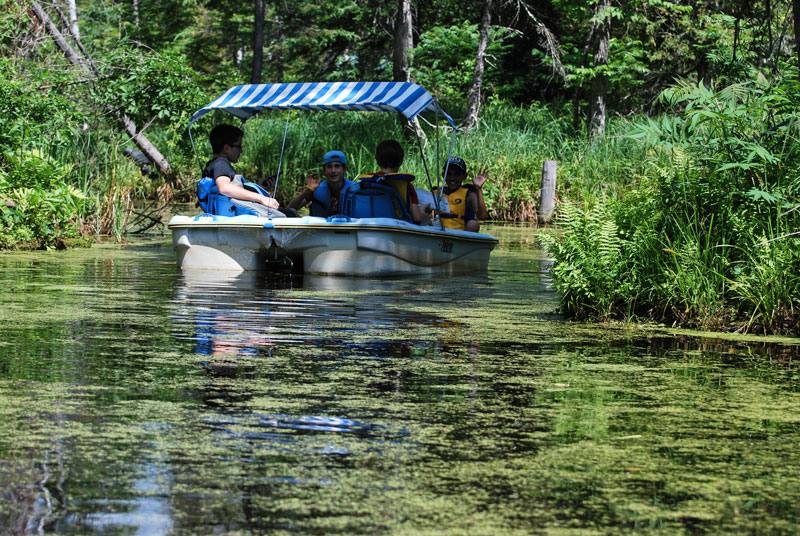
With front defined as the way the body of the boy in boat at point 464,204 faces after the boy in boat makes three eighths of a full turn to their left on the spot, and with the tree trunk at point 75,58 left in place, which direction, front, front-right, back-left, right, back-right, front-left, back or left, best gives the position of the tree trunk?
back-left

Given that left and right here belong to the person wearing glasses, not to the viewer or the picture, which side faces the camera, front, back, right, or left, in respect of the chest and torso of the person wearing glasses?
right

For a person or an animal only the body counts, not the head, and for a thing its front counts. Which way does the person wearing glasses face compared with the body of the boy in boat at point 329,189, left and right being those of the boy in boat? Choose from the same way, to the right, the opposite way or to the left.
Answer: to the left

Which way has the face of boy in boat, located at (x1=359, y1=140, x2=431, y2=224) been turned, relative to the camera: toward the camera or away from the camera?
away from the camera

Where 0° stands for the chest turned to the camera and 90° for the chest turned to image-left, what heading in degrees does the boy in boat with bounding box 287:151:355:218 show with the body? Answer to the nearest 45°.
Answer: approximately 0°

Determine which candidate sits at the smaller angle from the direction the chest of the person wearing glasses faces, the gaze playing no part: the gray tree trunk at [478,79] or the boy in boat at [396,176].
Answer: the boy in boat
